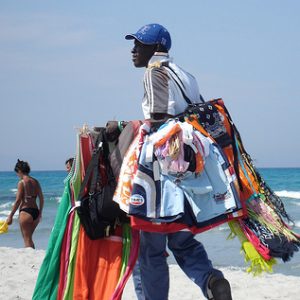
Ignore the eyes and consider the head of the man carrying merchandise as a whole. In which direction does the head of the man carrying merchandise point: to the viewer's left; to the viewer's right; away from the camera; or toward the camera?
to the viewer's left

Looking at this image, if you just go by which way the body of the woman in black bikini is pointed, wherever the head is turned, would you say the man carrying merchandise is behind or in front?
behind

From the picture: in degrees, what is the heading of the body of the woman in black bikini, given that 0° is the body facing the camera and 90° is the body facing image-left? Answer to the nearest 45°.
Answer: approximately 135°
